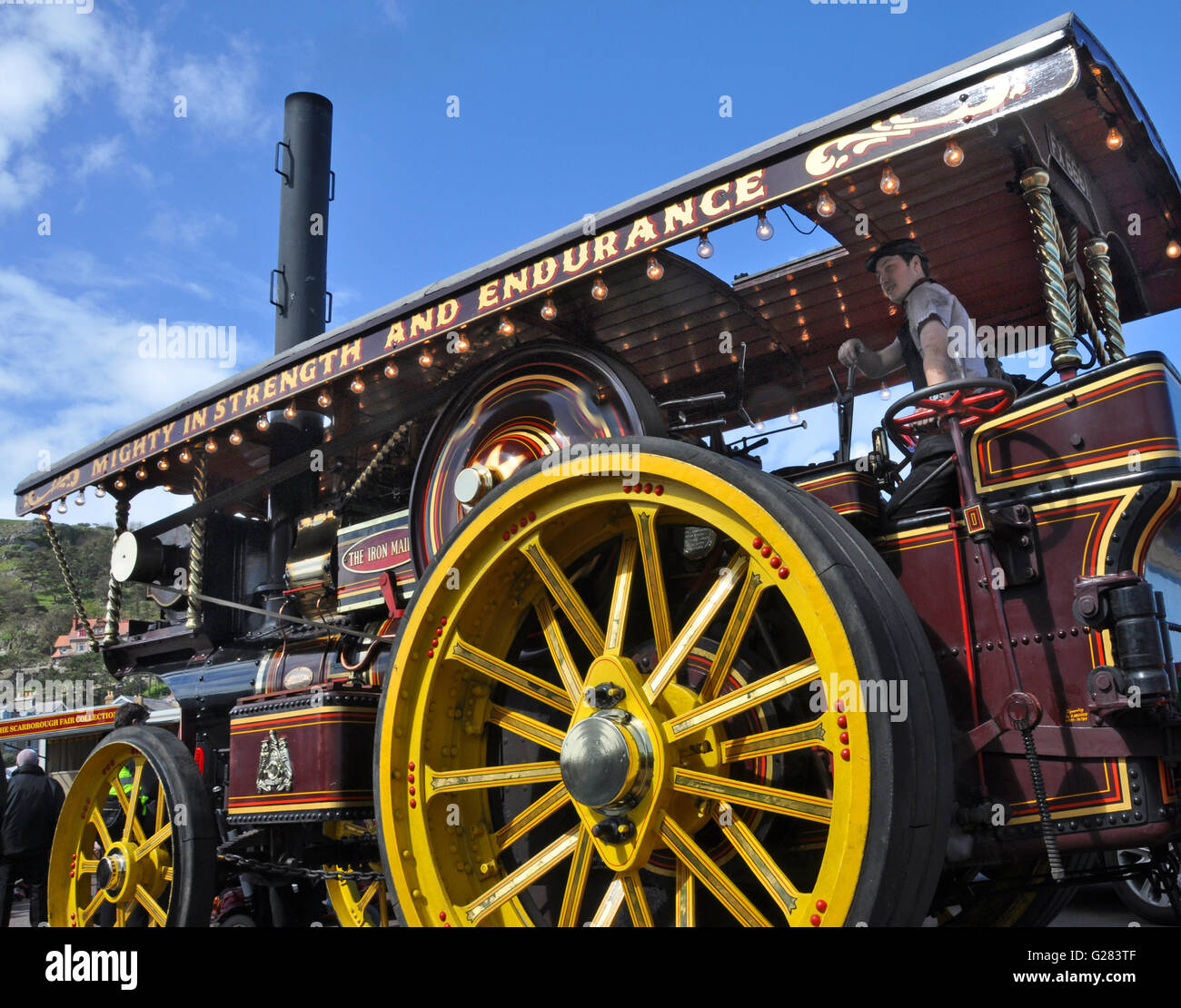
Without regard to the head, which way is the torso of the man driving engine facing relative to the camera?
to the viewer's left

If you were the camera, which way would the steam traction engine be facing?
facing away from the viewer and to the left of the viewer

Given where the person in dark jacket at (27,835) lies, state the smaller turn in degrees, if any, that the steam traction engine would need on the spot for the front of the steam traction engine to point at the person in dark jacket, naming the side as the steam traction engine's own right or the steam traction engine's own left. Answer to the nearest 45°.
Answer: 0° — it already faces them
